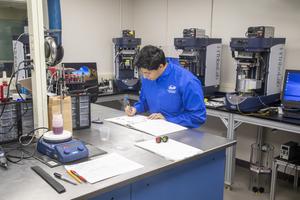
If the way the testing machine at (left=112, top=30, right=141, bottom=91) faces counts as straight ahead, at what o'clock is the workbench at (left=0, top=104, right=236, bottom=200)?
The workbench is roughly at 12 o'clock from the testing machine.

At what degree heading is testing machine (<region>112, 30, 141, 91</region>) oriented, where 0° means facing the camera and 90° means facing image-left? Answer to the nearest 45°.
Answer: approximately 0°

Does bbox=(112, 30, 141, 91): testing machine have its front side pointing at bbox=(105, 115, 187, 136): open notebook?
yes

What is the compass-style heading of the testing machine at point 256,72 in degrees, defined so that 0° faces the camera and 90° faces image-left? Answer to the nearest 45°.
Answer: approximately 45°

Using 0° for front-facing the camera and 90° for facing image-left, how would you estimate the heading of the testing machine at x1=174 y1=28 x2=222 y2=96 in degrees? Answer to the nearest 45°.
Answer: approximately 45°

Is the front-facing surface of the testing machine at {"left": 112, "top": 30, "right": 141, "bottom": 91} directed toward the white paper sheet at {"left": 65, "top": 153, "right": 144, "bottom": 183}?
yes
